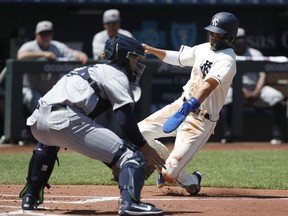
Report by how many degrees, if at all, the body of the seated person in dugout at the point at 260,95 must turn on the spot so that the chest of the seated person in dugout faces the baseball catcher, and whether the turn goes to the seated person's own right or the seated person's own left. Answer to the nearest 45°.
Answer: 0° — they already face them

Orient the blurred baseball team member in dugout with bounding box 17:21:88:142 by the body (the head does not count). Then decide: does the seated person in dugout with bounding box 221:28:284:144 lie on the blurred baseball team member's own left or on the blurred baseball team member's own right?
on the blurred baseball team member's own left

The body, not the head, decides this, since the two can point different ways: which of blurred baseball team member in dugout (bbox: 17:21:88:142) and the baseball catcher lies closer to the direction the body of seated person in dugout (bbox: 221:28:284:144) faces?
the baseball catcher

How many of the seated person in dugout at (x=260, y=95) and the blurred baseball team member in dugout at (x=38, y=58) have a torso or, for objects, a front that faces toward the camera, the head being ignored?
2

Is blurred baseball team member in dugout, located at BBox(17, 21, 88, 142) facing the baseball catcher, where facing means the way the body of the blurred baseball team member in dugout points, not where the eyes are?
yes

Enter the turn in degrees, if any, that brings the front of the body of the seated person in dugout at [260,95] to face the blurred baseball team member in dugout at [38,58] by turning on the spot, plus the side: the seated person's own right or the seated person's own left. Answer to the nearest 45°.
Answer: approximately 90° to the seated person's own right

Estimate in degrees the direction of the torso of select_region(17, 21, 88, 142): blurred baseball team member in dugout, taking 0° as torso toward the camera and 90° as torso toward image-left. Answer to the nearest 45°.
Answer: approximately 0°

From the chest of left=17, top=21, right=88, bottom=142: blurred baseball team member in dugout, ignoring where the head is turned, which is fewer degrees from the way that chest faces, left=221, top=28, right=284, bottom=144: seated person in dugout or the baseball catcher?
the baseball catcher
